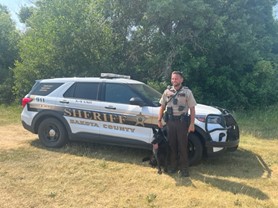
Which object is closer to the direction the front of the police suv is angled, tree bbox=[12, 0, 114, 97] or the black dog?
the black dog

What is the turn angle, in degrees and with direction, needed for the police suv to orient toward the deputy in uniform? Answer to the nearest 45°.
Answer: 0° — it already faces them

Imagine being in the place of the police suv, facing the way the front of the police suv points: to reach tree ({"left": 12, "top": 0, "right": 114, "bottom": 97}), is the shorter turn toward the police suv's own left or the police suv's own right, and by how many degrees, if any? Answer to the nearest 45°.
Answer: approximately 135° to the police suv's own left

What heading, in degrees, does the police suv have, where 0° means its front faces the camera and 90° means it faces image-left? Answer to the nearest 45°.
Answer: approximately 315°

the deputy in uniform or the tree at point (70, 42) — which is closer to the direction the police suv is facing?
the deputy in uniform
